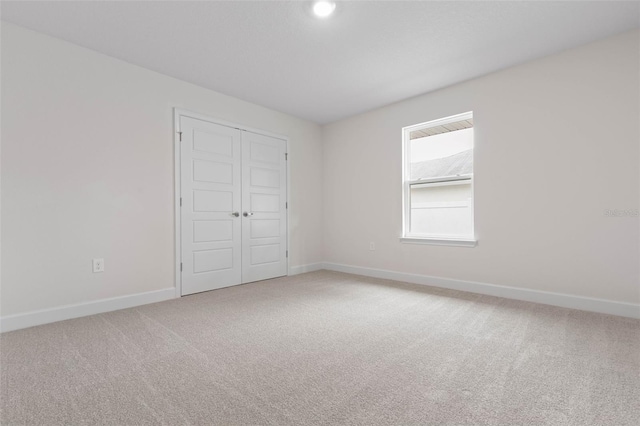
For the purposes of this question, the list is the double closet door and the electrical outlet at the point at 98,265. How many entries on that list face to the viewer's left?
0

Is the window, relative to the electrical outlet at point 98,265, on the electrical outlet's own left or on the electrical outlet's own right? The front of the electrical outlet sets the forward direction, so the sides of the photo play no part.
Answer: on the electrical outlet's own left

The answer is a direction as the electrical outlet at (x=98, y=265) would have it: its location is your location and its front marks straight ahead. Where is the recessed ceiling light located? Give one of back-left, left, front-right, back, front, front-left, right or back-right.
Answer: front-left

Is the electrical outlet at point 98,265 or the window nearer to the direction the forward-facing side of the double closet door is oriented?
the window

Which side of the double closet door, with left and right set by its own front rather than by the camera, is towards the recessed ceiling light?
front

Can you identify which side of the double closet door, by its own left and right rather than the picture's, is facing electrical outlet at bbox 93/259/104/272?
right

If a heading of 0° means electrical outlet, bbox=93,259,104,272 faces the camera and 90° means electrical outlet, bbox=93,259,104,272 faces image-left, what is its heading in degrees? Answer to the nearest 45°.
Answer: approximately 0°

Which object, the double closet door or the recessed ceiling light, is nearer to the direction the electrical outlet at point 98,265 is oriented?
the recessed ceiling light

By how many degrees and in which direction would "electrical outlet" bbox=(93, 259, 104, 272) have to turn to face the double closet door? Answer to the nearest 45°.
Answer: approximately 90° to its left

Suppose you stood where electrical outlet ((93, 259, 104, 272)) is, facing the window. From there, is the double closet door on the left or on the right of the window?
left

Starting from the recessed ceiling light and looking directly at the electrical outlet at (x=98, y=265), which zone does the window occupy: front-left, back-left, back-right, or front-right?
back-right
